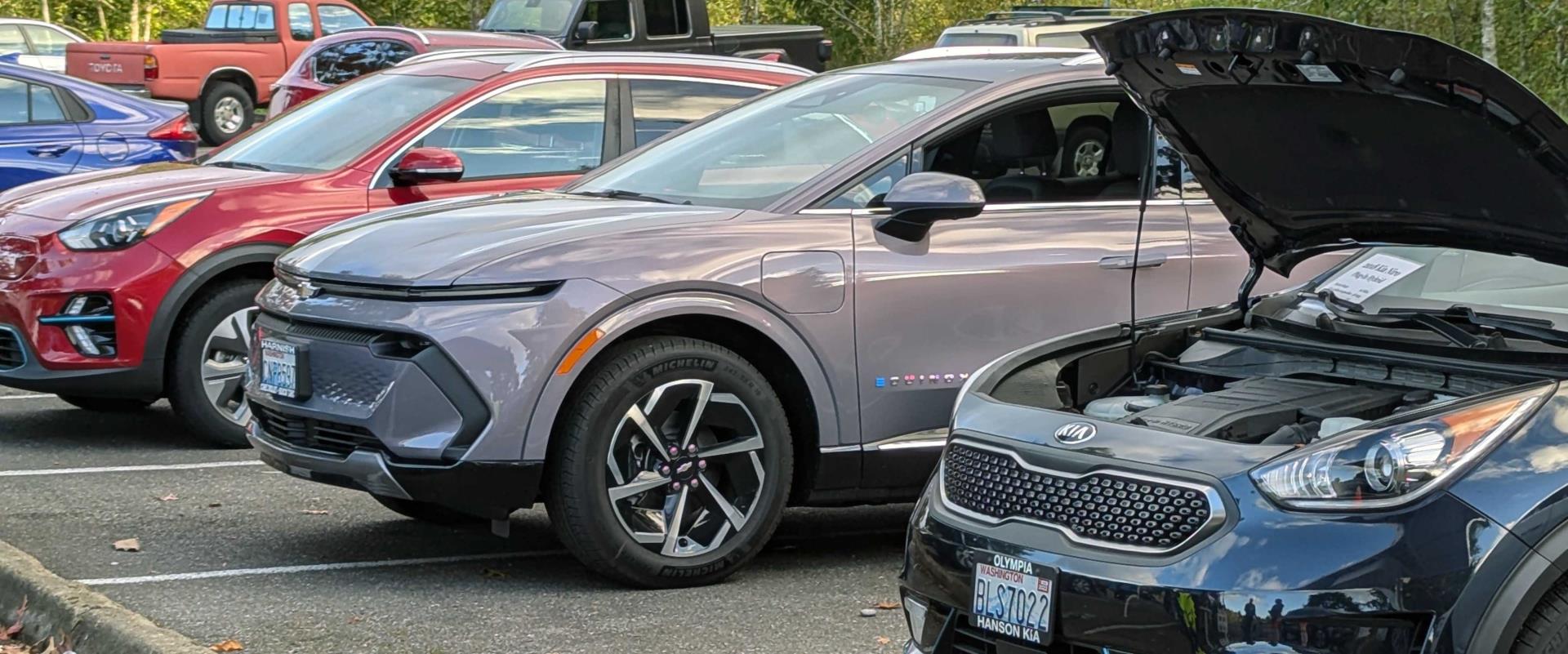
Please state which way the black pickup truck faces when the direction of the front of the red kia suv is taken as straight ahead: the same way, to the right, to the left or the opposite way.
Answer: the same way

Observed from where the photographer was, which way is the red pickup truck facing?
facing away from the viewer and to the right of the viewer

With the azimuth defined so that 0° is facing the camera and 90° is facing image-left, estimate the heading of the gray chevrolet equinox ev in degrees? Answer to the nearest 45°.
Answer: approximately 45°

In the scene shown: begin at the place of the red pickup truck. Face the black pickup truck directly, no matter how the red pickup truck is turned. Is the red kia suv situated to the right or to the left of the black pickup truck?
right

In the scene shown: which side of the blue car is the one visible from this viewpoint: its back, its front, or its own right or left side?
left

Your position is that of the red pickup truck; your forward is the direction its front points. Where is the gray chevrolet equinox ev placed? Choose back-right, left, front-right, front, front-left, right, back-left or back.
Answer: back-right

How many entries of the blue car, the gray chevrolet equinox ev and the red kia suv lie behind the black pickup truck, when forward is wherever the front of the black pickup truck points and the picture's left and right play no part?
0

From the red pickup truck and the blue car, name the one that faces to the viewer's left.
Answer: the blue car

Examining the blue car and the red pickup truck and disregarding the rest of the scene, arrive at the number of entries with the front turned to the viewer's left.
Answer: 1

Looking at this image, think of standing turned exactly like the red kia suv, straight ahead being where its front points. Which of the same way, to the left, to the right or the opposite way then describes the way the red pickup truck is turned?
the opposite way

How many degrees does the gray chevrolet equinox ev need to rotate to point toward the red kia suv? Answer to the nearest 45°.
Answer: approximately 90° to its right
